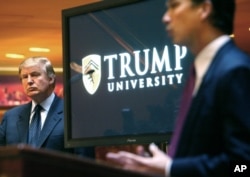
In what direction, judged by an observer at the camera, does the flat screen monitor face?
facing the viewer and to the left of the viewer

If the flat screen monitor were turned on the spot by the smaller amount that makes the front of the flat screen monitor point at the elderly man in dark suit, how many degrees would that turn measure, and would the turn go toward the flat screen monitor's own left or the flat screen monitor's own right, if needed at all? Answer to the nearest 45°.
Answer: approximately 90° to the flat screen monitor's own right
